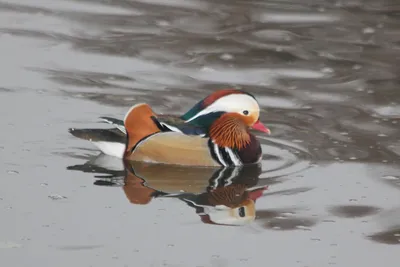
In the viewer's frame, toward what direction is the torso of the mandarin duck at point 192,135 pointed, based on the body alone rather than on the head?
to the viewer's right
